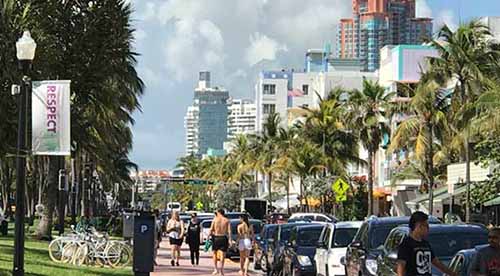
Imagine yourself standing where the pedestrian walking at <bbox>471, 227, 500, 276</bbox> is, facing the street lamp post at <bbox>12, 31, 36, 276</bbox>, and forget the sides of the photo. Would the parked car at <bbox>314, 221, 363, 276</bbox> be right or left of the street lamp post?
right

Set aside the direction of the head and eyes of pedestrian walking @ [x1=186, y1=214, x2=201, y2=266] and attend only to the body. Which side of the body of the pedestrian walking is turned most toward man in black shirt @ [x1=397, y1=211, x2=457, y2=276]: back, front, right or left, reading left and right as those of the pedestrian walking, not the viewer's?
front

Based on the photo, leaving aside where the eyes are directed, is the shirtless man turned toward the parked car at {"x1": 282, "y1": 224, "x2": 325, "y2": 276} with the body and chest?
no

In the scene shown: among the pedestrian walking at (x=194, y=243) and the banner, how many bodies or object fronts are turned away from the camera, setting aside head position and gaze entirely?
0

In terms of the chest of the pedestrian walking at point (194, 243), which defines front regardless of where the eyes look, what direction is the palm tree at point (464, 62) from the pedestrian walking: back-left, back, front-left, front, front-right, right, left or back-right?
back-left

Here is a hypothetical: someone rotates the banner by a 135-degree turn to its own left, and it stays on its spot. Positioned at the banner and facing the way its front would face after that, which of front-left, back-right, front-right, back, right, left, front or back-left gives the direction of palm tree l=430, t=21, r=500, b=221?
front

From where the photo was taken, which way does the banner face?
toward the camera

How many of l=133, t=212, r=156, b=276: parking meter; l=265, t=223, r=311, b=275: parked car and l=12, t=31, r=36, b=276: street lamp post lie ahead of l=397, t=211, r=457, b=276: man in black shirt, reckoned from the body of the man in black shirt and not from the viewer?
0

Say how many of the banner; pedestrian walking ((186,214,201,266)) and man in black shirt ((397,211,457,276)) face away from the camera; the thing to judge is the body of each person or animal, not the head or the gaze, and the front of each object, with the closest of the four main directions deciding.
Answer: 0

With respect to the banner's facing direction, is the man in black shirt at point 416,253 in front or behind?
in front

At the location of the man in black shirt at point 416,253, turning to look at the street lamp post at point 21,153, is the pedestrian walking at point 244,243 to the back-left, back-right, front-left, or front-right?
front-right
